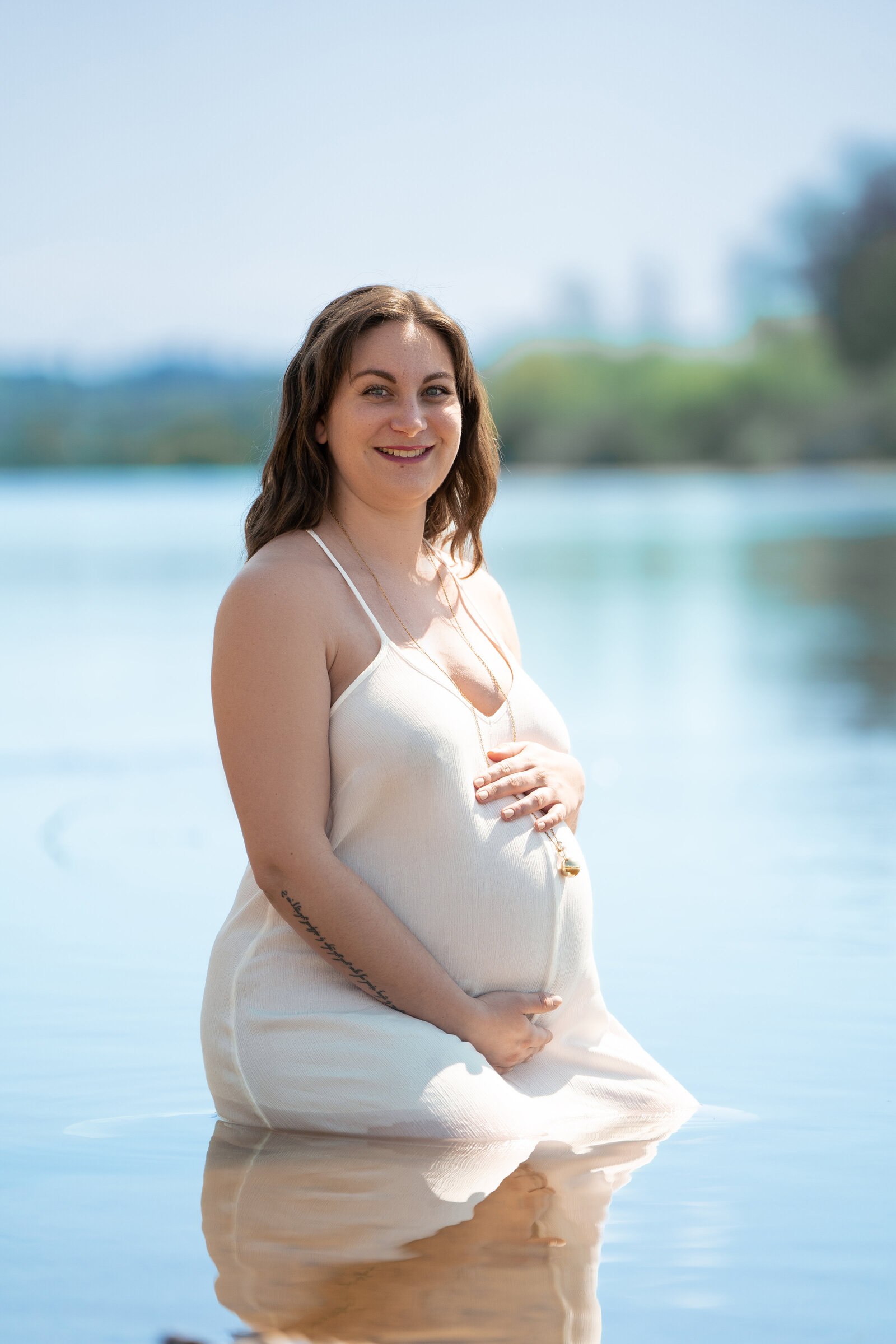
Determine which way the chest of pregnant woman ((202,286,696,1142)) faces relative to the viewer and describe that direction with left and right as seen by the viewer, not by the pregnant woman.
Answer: facing the viewer and to the right of the viewer
